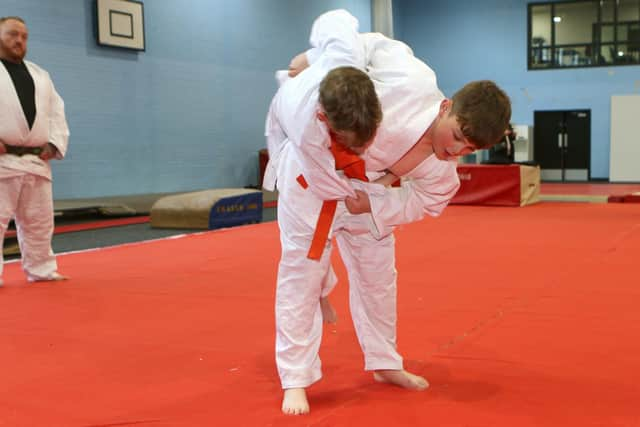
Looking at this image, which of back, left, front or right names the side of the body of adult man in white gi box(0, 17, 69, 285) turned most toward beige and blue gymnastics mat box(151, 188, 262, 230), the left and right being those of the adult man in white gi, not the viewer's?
left

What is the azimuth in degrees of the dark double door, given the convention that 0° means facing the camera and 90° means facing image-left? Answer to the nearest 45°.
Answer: approximately 0°

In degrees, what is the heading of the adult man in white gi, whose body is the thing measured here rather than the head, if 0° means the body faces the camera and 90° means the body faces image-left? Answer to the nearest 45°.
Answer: approximately 315°

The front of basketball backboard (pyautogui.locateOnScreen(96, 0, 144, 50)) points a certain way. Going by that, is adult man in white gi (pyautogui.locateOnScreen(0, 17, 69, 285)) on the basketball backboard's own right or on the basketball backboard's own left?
on the basketball backboard's own right

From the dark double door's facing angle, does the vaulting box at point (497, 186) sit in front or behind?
in front

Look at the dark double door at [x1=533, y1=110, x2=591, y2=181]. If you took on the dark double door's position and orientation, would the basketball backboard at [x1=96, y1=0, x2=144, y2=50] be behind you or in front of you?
in front

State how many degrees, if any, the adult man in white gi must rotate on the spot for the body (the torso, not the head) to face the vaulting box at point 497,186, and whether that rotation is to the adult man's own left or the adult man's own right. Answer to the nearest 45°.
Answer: approximately 90° to the adult man's own left

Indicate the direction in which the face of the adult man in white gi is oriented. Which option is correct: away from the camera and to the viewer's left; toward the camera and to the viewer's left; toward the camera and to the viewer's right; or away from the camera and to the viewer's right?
toward the camera and to the viewer's right

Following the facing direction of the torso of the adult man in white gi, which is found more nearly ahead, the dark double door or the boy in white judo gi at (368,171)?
the boy in white judo gi
